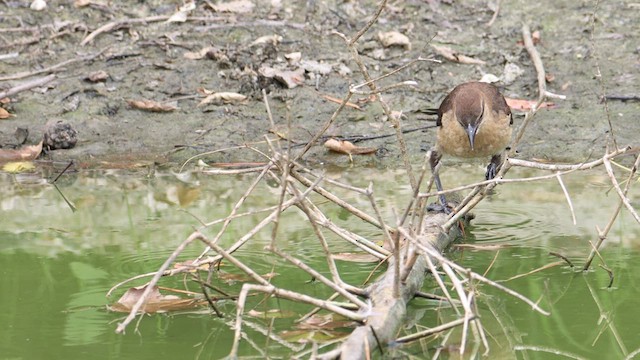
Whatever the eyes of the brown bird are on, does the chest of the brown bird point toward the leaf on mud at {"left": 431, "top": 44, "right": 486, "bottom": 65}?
no

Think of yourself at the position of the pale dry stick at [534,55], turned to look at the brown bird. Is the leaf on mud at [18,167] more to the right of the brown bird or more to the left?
right

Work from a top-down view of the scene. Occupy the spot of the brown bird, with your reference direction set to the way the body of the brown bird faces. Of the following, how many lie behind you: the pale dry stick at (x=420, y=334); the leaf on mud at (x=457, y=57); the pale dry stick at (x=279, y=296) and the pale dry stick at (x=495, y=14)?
2

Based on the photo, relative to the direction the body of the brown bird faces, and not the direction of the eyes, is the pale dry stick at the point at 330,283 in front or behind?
in front

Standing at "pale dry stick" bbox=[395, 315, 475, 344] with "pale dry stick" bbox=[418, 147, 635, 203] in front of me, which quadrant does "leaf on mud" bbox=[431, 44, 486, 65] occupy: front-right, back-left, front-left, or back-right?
front-left

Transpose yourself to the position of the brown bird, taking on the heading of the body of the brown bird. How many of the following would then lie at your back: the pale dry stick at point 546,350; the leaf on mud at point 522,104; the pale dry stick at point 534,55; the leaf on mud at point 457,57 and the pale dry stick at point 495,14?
4

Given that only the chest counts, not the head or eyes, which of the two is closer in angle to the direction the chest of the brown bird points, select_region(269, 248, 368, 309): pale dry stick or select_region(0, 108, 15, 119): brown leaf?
the pale dry stick

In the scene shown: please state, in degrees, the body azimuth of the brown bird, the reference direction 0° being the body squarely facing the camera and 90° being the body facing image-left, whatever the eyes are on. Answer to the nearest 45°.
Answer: approximately 0°

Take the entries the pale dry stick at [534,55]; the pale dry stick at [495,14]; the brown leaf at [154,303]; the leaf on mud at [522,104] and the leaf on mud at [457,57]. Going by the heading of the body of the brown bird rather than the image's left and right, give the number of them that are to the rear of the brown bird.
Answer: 4

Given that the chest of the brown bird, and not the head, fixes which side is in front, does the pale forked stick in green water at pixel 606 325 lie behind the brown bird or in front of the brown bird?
in front

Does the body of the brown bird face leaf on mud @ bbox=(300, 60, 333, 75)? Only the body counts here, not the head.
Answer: no

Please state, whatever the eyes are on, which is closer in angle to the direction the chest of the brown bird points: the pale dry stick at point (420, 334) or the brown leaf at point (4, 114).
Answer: the pale dry stick

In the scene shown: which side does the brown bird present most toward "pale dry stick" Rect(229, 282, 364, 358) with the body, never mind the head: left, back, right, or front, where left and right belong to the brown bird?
front

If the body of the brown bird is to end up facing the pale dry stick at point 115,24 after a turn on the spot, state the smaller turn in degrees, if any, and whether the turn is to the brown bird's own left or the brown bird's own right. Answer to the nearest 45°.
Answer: approximately 135° to the brown bird's own right

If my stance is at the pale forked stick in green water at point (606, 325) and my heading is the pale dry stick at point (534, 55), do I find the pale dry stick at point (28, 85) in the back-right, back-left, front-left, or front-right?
front-left

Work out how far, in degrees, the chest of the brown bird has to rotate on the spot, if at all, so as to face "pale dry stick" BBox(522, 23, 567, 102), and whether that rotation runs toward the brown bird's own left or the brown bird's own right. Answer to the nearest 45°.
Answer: approximately 180°

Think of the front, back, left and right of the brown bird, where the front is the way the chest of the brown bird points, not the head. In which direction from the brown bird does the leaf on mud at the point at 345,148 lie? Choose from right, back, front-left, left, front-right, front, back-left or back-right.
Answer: back-right

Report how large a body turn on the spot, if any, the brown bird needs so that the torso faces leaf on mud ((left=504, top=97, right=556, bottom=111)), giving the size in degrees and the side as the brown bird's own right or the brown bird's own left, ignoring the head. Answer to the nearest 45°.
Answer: approximately 180°

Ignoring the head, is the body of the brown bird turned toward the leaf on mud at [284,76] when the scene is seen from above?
no
